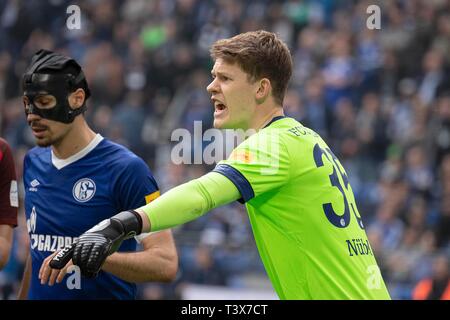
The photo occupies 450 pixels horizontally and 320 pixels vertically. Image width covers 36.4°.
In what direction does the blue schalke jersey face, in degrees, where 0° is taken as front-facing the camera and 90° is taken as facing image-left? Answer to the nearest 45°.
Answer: approximately 45°

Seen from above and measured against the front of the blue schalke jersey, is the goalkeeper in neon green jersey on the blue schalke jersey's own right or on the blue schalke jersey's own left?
on the blue schalke jersey's own left

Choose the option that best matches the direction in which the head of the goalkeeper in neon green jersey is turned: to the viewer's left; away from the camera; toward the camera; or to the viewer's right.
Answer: to the viewer's left
